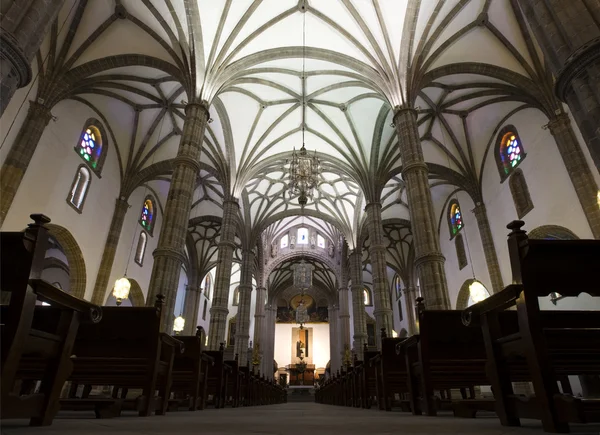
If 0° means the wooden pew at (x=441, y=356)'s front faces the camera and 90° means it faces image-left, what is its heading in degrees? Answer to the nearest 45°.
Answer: approximately 135°

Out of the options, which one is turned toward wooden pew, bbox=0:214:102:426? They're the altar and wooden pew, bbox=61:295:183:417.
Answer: the altar

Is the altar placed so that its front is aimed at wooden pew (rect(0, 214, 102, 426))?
yes

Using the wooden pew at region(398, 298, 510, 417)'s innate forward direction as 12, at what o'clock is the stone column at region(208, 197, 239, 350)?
The stone column is roughly at 12 o'clock from the wooden pew.

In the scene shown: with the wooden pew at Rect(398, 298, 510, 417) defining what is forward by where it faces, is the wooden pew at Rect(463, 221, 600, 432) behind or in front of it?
behind

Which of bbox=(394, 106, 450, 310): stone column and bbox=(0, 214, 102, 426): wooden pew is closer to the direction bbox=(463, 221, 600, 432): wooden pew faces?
the stone column

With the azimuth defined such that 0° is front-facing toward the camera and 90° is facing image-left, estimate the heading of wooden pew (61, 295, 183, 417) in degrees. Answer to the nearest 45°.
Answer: approximately 225°

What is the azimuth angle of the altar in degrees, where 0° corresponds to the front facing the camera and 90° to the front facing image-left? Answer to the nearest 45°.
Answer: approximately 0°

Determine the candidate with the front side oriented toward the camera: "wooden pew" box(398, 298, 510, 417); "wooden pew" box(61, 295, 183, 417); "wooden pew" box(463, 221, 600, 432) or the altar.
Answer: the altar
